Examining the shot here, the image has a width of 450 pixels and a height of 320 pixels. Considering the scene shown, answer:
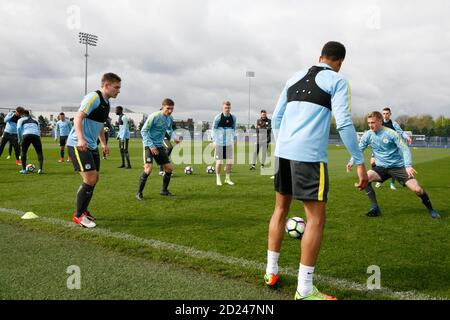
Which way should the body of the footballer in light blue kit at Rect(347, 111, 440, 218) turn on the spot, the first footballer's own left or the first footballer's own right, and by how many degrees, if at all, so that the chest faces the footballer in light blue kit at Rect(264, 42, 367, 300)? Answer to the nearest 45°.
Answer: approximately 45° to the first footballer's own left

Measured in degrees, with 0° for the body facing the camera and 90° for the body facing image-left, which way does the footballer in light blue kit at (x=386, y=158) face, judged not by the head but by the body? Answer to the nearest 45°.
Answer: approximately 45°

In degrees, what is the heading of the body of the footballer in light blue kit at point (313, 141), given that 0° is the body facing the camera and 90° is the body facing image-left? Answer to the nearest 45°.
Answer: approximately 225°

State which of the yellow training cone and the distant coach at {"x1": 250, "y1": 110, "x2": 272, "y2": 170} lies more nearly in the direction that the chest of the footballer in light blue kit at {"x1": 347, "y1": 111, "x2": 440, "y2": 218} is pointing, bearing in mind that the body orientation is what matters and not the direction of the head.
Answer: the yellow training cone

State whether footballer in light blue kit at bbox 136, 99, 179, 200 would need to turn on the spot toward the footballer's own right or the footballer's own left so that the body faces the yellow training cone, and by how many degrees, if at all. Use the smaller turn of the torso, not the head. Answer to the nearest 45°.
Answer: approximately 90° to the footballer's own right

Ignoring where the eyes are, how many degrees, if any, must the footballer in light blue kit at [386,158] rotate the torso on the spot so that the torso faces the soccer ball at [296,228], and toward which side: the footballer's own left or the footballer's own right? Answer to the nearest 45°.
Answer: approximately 45° to the footballer's own left

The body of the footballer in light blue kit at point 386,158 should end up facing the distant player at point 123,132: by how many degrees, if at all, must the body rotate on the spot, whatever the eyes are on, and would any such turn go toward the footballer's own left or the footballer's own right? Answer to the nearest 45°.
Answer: approximately 90° to the footballer's own right
